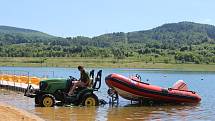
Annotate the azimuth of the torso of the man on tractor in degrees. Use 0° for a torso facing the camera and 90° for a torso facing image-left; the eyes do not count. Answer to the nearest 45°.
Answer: approximately 90°

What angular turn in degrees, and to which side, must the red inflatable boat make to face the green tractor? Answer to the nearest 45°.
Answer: approximately 45° to its left

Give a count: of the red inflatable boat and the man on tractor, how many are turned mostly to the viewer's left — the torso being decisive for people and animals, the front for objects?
2

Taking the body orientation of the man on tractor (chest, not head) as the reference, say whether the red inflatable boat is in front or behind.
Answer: behind

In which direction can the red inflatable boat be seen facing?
to the viewer's left

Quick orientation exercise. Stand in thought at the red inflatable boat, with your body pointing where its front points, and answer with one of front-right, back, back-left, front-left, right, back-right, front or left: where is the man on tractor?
front-left
